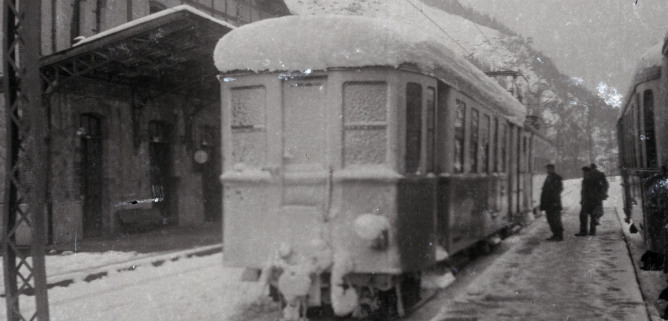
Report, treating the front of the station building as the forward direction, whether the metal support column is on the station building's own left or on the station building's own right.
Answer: on the station building's own right

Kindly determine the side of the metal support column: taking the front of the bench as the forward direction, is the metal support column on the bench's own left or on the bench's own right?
on the bench's own right

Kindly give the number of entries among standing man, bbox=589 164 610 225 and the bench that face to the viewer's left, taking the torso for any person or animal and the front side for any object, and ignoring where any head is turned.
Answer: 1

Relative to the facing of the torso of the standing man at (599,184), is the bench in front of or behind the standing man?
in front

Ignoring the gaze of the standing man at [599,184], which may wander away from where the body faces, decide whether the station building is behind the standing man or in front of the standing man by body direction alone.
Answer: in front

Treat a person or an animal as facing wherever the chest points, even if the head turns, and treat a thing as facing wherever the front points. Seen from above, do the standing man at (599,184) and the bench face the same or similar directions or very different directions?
very different directions

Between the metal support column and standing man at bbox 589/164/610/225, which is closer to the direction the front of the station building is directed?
the standing man

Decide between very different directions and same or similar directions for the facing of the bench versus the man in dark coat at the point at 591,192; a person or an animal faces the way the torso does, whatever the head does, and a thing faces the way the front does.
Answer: very different directions

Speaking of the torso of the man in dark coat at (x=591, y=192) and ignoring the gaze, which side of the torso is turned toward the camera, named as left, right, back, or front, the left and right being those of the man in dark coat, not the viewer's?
left

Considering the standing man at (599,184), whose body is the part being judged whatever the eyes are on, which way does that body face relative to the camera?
to the viewer's left

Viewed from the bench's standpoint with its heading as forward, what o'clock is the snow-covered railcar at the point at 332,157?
The snow-covered railcar is roughly at 1 o'clock from the bench.

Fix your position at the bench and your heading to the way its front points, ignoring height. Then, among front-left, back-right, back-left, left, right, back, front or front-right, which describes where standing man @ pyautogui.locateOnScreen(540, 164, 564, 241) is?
front

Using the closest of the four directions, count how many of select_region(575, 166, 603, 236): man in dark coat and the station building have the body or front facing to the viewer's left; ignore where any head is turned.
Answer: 1

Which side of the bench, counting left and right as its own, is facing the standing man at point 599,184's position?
front

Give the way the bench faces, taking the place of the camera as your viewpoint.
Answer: facing the viewer and to the right of the viewer
